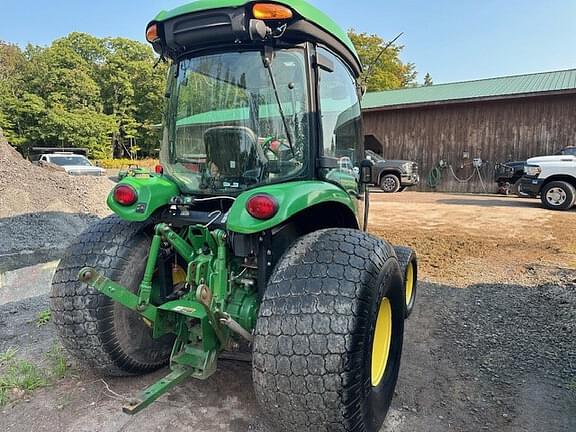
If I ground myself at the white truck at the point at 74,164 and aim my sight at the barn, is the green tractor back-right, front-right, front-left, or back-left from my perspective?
front-right

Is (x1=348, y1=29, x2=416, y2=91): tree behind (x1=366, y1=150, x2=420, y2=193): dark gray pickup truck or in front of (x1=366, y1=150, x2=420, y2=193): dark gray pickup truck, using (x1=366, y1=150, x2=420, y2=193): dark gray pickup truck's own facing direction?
behind

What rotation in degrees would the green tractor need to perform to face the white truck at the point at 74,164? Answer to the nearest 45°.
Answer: approximately 45° to its left

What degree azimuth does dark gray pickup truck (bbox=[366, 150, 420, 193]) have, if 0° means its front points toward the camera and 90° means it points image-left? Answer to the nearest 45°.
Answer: approximately 315°

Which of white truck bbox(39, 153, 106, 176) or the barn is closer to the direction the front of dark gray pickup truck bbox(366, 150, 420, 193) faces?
the barn

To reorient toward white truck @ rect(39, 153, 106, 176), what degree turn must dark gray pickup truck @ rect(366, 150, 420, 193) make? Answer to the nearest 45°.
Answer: approximately 135° to its right

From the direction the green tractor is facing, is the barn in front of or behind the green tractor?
in front

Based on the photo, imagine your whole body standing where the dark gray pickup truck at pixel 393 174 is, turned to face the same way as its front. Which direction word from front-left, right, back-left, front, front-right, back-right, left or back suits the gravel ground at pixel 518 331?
front-right

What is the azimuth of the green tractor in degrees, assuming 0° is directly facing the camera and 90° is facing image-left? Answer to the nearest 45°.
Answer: approximately 225°

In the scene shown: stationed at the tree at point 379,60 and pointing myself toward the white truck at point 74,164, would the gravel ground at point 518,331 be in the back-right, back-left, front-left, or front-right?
front-left

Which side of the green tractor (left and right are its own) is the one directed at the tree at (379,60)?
front
